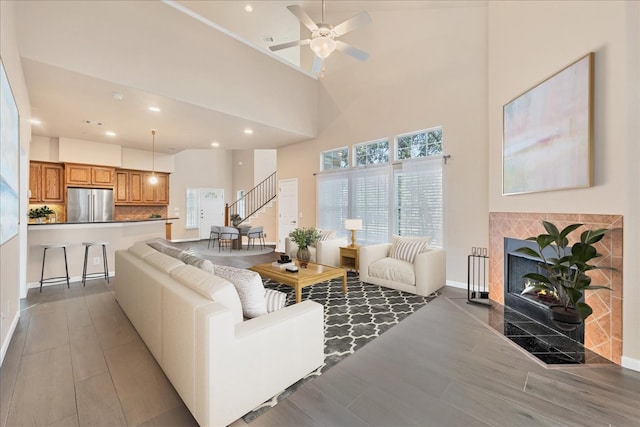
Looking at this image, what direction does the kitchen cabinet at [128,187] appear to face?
toward the camera

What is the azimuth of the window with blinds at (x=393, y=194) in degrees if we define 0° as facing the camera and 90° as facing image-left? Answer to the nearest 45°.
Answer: approximately 45°

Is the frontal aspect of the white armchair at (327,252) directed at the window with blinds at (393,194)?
no

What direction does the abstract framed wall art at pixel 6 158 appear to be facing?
to the viewer's right

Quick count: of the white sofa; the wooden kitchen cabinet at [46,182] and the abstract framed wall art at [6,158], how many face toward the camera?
1

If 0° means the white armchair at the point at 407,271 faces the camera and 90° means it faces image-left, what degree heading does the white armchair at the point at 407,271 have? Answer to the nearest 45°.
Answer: approximately 45°

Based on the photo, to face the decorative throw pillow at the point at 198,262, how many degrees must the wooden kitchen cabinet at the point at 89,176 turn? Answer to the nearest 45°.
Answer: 0° — it already faces it

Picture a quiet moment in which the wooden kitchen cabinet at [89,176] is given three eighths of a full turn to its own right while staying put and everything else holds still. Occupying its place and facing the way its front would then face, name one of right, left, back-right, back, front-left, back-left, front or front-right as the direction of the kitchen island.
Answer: back-left

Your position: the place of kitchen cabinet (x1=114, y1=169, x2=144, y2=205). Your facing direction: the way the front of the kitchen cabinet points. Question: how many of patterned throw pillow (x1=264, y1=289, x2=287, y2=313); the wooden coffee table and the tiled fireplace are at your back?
0

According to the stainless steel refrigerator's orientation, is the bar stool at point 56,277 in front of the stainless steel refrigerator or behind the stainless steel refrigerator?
in front

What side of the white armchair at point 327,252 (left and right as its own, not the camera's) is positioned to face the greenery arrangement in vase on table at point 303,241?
front

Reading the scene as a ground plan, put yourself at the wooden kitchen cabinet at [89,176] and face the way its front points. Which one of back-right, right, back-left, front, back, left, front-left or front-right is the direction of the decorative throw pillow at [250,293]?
front

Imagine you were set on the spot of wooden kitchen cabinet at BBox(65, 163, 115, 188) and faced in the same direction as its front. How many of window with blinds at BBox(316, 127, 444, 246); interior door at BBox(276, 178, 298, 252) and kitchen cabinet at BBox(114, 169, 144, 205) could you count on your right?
0

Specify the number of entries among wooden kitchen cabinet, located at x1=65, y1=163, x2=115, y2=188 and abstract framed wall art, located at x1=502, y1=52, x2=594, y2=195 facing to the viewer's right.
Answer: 0

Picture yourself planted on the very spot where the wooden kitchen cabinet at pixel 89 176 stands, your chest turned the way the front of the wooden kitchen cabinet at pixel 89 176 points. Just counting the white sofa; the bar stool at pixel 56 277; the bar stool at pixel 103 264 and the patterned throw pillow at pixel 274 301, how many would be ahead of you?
4

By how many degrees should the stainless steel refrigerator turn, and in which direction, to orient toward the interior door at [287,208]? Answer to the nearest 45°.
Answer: approximately 45° to its left

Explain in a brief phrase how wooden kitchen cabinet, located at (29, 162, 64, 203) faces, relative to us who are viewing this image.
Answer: facing the viewer

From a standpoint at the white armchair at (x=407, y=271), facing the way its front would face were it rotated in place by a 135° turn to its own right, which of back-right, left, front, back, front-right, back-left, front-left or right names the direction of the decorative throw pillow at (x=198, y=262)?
back-left

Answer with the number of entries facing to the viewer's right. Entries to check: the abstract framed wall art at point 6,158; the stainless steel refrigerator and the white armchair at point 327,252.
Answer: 1

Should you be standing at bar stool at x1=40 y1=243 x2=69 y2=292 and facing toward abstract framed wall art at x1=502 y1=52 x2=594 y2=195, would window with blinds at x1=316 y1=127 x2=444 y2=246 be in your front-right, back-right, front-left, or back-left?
front-left

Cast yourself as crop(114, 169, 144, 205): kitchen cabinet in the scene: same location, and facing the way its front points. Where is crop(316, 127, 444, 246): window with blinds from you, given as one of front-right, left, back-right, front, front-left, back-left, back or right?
front-left

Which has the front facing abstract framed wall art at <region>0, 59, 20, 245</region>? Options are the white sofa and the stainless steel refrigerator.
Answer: the stainless steel refrigerator

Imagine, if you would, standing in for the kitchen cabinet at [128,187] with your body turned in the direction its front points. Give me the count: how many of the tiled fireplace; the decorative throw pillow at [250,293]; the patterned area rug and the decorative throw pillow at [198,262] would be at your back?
0

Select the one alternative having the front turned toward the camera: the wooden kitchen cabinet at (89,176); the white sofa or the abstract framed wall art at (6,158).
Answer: the wooden kitchen cabinet
